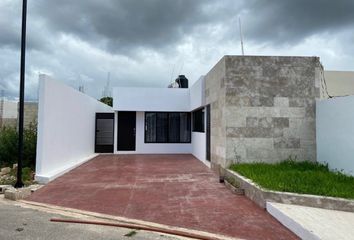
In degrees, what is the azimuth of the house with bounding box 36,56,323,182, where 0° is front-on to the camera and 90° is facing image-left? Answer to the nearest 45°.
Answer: approximately 0°

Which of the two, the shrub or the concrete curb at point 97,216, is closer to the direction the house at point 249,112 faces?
the concrete curb

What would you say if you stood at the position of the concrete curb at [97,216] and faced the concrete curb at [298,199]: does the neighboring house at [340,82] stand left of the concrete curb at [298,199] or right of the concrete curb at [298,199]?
left

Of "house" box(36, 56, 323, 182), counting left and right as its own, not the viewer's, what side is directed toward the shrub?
right

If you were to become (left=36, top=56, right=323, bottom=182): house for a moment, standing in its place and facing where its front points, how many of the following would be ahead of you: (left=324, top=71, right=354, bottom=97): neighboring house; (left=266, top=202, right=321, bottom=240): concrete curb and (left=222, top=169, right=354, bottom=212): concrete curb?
2

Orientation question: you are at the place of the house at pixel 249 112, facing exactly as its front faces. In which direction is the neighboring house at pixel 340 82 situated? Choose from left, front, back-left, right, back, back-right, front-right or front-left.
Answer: back-left

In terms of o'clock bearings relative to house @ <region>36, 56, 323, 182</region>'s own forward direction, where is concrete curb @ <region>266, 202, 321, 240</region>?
The concrete curb is roughly at 12 o'clock from the house.

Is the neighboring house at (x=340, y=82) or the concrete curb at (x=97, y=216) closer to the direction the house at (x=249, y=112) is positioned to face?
the concrete curb

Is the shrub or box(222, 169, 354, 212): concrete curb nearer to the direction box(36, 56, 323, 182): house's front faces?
the concrete curb
